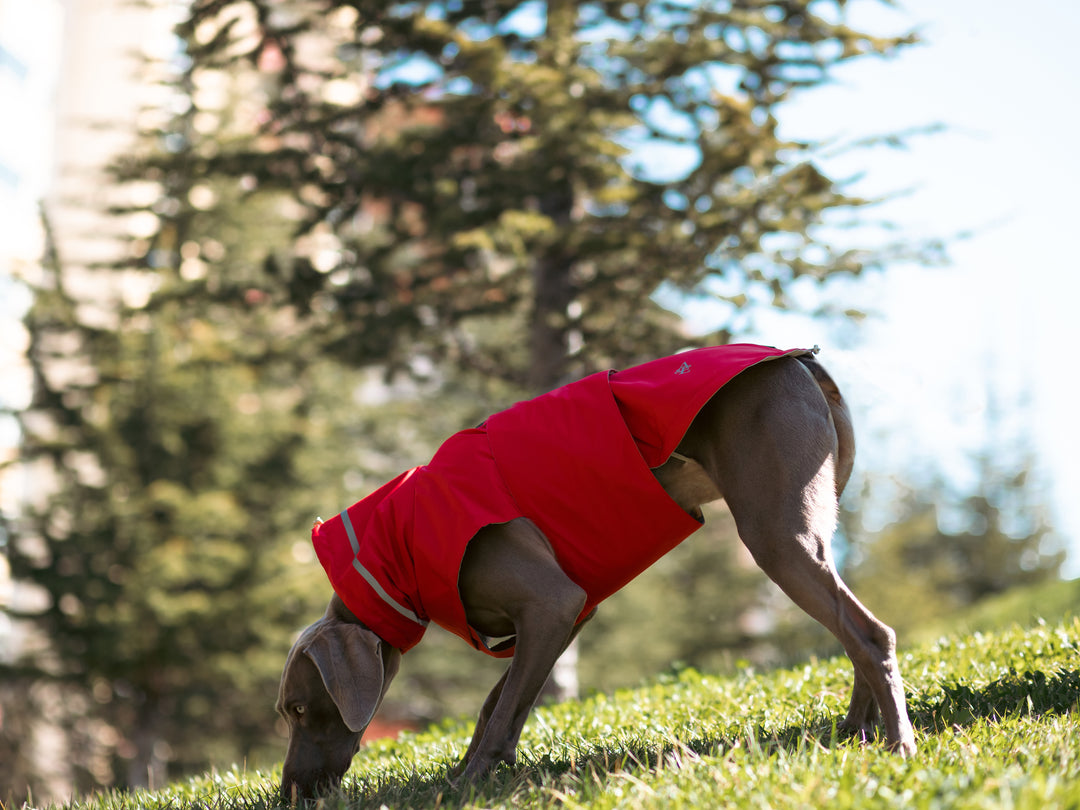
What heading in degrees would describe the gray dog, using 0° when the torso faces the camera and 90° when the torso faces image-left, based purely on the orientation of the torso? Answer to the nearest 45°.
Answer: approximately 90°

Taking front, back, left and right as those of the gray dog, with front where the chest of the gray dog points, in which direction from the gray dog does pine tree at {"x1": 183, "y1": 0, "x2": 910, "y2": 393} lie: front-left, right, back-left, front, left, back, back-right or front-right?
right
